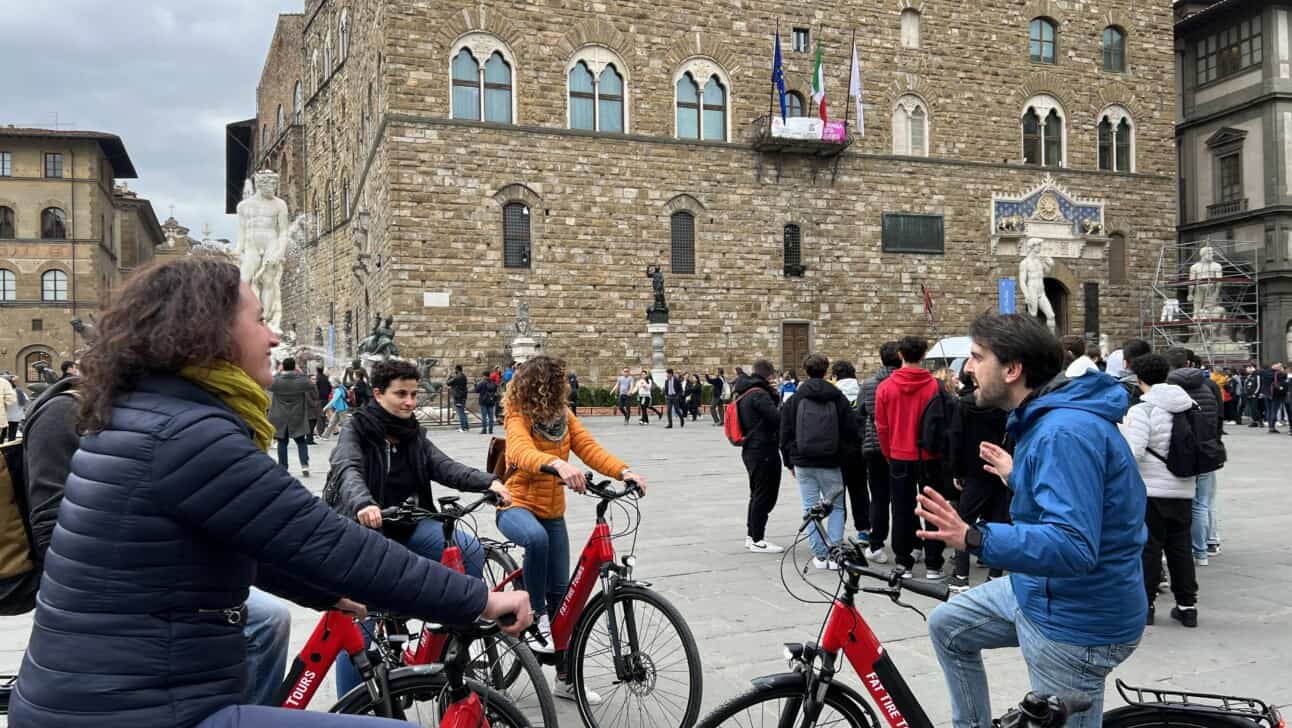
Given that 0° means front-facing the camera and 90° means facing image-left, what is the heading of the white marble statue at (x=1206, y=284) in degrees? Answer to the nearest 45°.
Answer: approximately 0°

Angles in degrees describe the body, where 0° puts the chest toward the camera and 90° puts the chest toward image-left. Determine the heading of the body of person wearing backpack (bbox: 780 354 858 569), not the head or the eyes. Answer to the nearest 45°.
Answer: approximately 180°

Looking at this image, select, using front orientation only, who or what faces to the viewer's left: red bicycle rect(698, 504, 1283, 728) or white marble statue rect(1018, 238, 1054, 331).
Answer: the red bicycle

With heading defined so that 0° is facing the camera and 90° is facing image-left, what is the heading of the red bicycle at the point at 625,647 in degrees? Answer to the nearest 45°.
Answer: approximately 315°

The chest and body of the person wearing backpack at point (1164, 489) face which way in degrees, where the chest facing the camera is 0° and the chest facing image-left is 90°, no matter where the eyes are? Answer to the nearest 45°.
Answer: approximately 135°

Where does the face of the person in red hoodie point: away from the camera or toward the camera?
away from the camera

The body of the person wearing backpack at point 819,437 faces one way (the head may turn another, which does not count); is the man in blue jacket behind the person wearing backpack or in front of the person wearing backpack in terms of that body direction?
behind

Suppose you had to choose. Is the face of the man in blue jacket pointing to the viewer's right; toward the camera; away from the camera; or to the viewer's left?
to the viewer's left
